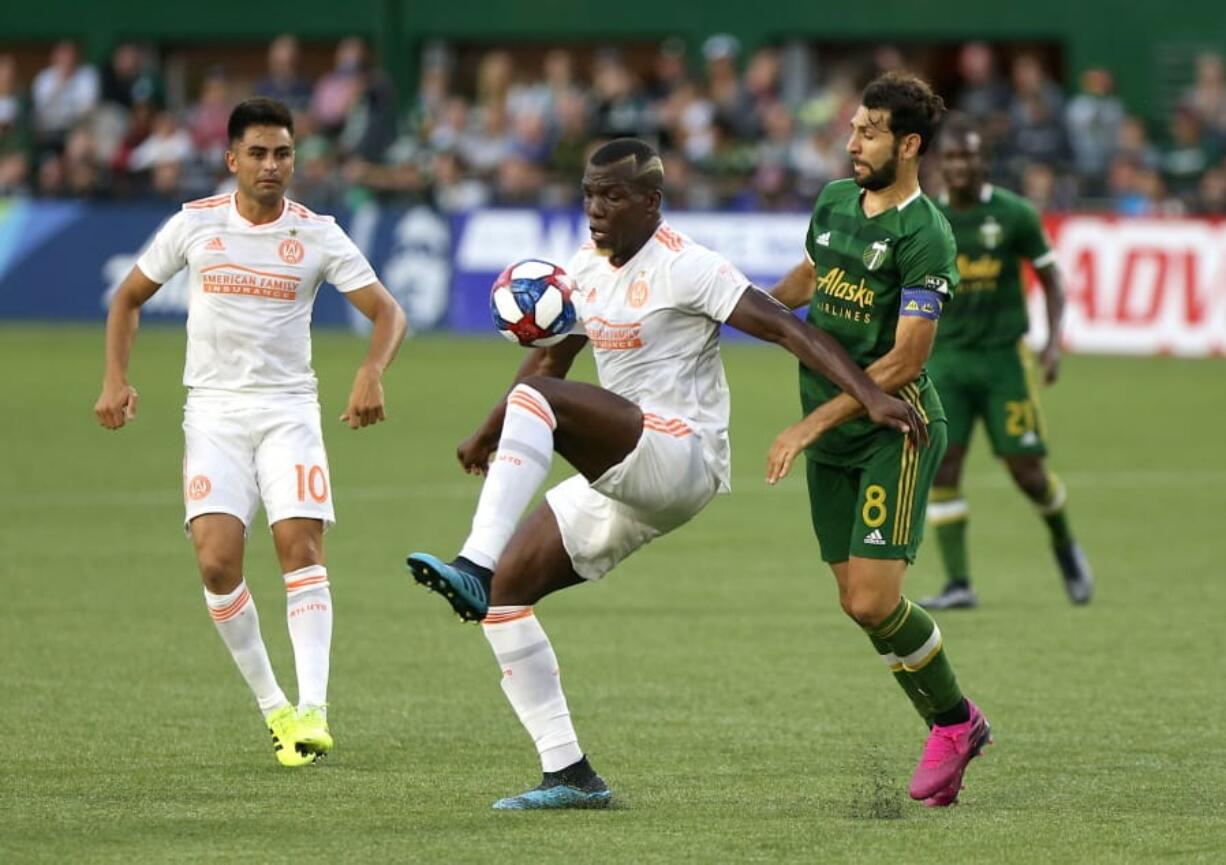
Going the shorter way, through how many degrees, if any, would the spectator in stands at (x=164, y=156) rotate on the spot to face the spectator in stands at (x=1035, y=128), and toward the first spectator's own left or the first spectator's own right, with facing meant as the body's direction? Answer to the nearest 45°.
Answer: approximately 45° to the first spectator's own left

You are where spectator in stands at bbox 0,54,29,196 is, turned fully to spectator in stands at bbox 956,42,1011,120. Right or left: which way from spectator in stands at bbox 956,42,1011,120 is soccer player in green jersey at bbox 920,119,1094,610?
right

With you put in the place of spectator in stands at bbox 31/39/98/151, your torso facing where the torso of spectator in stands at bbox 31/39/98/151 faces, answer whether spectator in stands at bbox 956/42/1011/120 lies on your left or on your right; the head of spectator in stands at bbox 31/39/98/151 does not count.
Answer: on your left

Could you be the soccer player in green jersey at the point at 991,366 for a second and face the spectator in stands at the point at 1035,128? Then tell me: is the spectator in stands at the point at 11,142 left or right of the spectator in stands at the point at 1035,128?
left

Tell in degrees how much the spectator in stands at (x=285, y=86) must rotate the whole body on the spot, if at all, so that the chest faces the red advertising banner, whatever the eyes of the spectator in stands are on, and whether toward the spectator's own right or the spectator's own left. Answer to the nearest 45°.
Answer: approximately 45° to the spectator's own left

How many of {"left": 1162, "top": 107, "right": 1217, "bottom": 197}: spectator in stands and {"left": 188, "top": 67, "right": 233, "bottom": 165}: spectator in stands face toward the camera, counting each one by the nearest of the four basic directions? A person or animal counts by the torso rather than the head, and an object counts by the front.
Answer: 2

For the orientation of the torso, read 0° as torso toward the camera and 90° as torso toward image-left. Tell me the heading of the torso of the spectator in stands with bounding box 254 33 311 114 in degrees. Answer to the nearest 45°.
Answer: approximately 0°

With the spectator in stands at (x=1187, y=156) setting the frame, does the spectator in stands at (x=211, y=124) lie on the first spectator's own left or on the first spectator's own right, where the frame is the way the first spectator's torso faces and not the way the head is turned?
on the first spectator's own right
